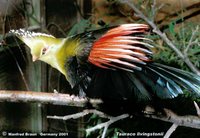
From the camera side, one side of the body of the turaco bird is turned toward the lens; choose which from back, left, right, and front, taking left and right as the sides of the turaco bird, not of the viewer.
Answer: left
